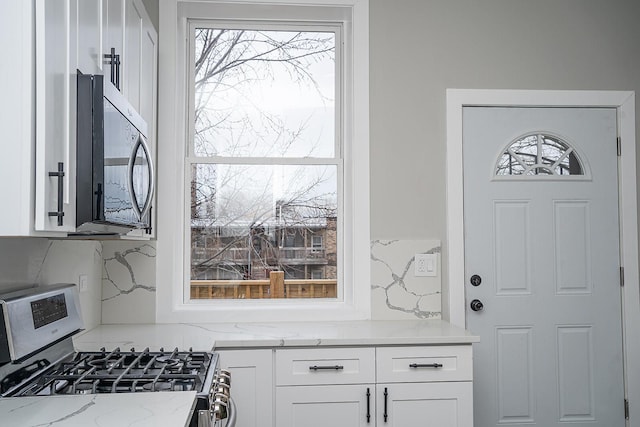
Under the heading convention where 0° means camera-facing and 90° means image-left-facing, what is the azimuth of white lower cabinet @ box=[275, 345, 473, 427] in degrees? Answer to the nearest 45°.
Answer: approximately 0°

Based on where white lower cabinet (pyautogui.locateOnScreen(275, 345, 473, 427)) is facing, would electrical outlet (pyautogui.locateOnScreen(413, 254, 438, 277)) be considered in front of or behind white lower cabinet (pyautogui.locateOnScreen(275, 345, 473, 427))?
behind

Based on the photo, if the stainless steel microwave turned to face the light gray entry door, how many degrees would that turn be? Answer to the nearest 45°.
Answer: approximately 45° to its left

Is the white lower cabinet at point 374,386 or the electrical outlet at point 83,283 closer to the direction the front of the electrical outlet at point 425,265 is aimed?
the white lower cabinet

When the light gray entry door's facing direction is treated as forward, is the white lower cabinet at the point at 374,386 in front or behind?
in front

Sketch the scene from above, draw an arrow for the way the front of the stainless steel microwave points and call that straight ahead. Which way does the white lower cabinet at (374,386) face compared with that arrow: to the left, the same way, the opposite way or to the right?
to the right

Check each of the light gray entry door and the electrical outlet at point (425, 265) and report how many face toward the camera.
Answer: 2

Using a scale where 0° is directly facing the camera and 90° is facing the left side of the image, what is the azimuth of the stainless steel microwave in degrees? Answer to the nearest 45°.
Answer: approximately 315°

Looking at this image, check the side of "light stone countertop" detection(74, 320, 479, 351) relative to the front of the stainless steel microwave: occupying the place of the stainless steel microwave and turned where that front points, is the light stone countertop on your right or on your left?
on your left
